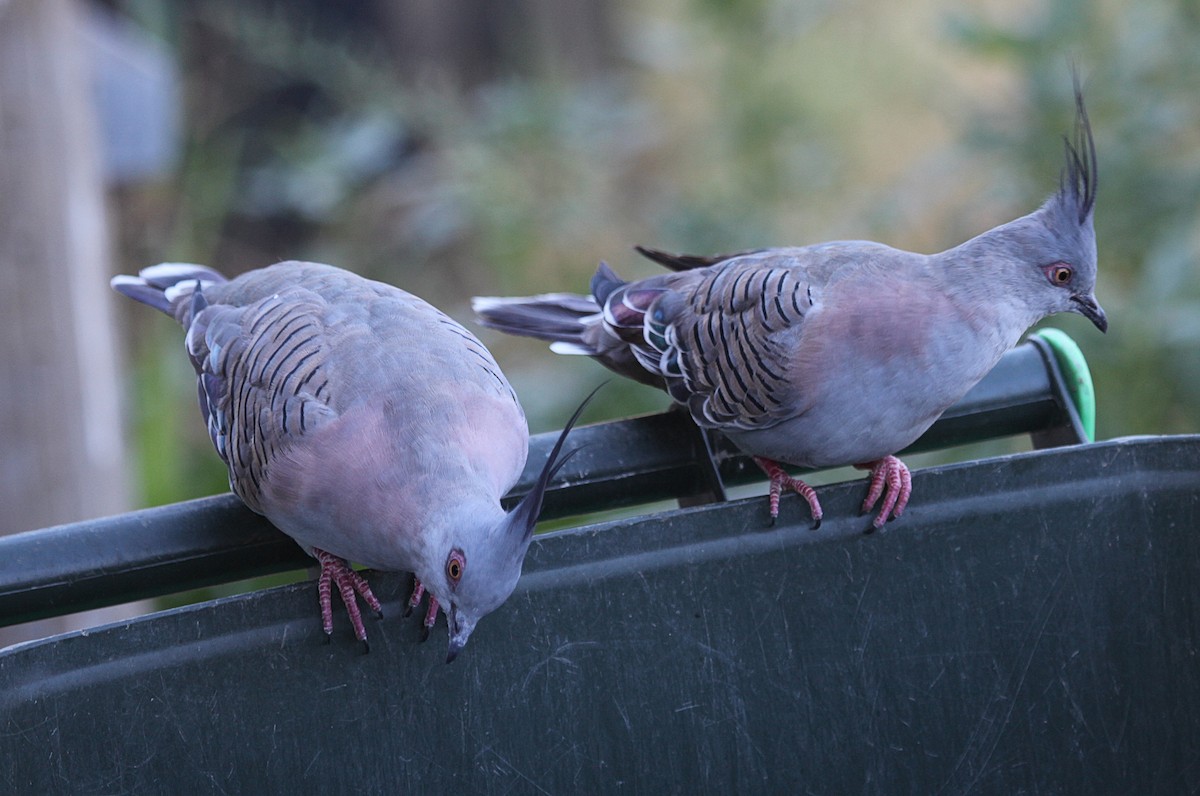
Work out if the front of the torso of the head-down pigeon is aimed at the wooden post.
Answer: no

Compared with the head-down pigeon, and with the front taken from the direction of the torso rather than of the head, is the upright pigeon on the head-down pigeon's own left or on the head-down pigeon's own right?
on the head-down pigeon's own left

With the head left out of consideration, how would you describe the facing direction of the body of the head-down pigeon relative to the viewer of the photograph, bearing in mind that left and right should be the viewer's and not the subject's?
facing the viewer and to the right of the viewer

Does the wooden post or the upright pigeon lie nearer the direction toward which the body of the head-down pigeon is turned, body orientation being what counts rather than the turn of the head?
the upright pigeon

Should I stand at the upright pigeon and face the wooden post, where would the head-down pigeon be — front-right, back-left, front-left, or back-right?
front-left
